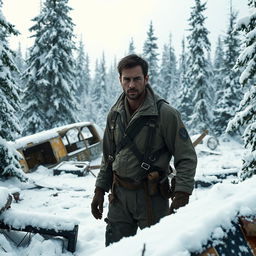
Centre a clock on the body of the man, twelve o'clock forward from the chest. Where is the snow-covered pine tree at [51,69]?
The snow-covered pine tree is roughly at 4 o'clock from the man.

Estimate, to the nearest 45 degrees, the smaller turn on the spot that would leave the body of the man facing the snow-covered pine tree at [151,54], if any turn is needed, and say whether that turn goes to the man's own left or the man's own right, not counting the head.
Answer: approximately 135° to the man's own right

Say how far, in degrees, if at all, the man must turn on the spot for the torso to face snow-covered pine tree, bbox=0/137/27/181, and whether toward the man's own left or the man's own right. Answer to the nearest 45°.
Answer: approximately 90° to the man's own right

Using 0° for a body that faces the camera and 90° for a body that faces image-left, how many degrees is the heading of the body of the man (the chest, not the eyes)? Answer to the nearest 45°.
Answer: approximately 45°

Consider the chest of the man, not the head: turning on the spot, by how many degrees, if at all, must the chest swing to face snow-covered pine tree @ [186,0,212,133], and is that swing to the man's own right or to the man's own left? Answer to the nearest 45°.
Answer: approximately 135° to the man's own right

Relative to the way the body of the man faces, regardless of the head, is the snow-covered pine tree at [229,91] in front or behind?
behind

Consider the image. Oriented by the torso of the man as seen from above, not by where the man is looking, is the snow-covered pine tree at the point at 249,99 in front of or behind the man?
behind
